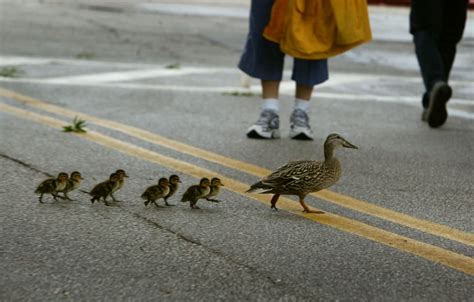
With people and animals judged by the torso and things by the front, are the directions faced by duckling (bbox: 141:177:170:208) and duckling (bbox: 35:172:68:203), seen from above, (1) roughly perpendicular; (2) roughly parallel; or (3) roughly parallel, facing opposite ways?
roughly parallel

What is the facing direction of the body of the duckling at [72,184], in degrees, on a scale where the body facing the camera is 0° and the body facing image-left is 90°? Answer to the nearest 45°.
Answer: approximately 270°

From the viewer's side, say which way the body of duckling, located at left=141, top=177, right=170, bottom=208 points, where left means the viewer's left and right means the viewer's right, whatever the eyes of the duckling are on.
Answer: facing to the right of the viewer

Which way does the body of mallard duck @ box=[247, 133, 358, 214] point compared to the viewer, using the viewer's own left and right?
facing to the right of the viewer

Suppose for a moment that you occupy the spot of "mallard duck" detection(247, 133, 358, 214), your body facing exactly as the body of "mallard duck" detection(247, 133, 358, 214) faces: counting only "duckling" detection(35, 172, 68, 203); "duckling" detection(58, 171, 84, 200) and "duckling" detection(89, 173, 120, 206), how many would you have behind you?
3

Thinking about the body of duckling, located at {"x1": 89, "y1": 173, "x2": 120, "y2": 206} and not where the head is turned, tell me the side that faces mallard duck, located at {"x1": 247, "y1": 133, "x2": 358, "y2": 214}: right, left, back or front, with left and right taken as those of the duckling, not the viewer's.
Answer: front

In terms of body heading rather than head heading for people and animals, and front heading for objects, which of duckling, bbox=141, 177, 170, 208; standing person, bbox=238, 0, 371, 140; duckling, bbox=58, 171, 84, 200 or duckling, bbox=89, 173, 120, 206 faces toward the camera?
the standing person

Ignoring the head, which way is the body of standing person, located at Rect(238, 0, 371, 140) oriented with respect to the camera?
toward the camera

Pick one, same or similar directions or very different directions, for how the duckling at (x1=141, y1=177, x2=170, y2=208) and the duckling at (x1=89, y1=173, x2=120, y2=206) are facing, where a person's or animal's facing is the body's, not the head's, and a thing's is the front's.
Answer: same or similar directions

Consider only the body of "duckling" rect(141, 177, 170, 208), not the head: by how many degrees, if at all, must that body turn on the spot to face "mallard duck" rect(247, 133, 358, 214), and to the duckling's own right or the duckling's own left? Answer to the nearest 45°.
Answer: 0° — it already faces it

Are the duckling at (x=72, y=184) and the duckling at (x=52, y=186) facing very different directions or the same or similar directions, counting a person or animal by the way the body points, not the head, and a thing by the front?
same or similar directions

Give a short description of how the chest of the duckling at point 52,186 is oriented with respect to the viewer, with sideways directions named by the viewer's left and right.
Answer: facing to the right of the viewer

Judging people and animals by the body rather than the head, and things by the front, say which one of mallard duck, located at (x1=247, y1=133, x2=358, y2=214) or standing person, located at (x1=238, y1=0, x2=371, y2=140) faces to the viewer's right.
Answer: the mallard duck

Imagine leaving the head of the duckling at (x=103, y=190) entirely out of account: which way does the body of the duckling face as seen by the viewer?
to the viewer's right

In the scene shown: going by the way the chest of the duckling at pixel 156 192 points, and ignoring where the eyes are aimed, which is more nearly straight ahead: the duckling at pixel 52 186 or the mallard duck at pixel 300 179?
the mallard duck

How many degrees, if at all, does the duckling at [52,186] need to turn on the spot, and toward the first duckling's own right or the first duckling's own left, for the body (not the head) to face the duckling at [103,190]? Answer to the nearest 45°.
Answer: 0° — it already faces it
